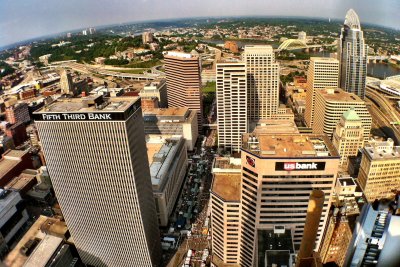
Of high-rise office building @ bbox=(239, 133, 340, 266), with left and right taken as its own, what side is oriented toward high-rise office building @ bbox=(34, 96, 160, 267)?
right

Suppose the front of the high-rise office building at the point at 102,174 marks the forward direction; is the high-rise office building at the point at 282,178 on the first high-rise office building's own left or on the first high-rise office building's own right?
on the first high-rise office building's own left

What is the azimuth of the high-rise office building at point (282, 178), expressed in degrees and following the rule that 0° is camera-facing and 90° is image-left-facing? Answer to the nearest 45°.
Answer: approximately 0°

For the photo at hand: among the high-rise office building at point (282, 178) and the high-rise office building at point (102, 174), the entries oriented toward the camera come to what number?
2

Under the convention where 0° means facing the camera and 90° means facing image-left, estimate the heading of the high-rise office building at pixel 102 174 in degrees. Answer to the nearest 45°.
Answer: approximately 0°

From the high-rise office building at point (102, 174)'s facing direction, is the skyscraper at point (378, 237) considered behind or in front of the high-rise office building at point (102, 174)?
in front

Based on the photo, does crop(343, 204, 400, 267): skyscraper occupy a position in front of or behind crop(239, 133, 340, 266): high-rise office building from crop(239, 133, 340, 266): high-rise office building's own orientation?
in front
